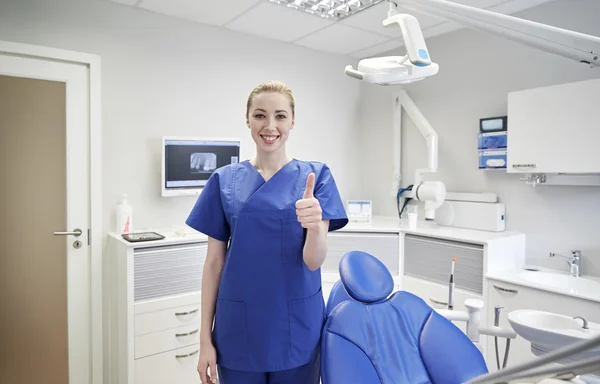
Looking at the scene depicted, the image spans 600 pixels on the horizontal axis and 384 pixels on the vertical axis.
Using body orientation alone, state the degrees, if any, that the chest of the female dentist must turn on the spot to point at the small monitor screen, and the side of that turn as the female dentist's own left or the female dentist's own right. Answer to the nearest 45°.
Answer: approximately 180°

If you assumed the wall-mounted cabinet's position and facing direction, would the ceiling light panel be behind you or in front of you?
in front

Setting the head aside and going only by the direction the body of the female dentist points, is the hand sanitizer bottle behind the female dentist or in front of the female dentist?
behind

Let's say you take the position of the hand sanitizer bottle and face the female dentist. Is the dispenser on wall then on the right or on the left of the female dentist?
left
